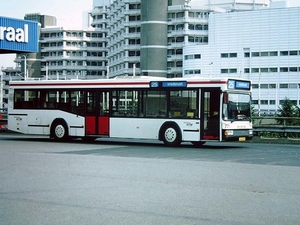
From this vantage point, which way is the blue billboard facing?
toward the camera

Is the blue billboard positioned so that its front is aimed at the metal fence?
no

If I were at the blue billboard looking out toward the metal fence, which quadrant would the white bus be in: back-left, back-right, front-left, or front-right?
front-right

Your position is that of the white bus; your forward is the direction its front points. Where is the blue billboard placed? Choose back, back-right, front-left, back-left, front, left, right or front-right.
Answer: back

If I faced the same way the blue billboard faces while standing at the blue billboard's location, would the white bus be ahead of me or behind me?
ahead

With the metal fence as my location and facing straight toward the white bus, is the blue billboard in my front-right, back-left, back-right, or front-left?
front-right

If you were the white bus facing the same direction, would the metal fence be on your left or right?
on your left

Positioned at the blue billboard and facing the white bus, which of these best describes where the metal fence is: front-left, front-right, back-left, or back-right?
front-left

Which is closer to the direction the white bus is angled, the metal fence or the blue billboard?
the metal fence

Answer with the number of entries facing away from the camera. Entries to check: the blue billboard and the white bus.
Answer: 0

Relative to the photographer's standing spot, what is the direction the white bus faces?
facing the viewer and to the right of the viewer
